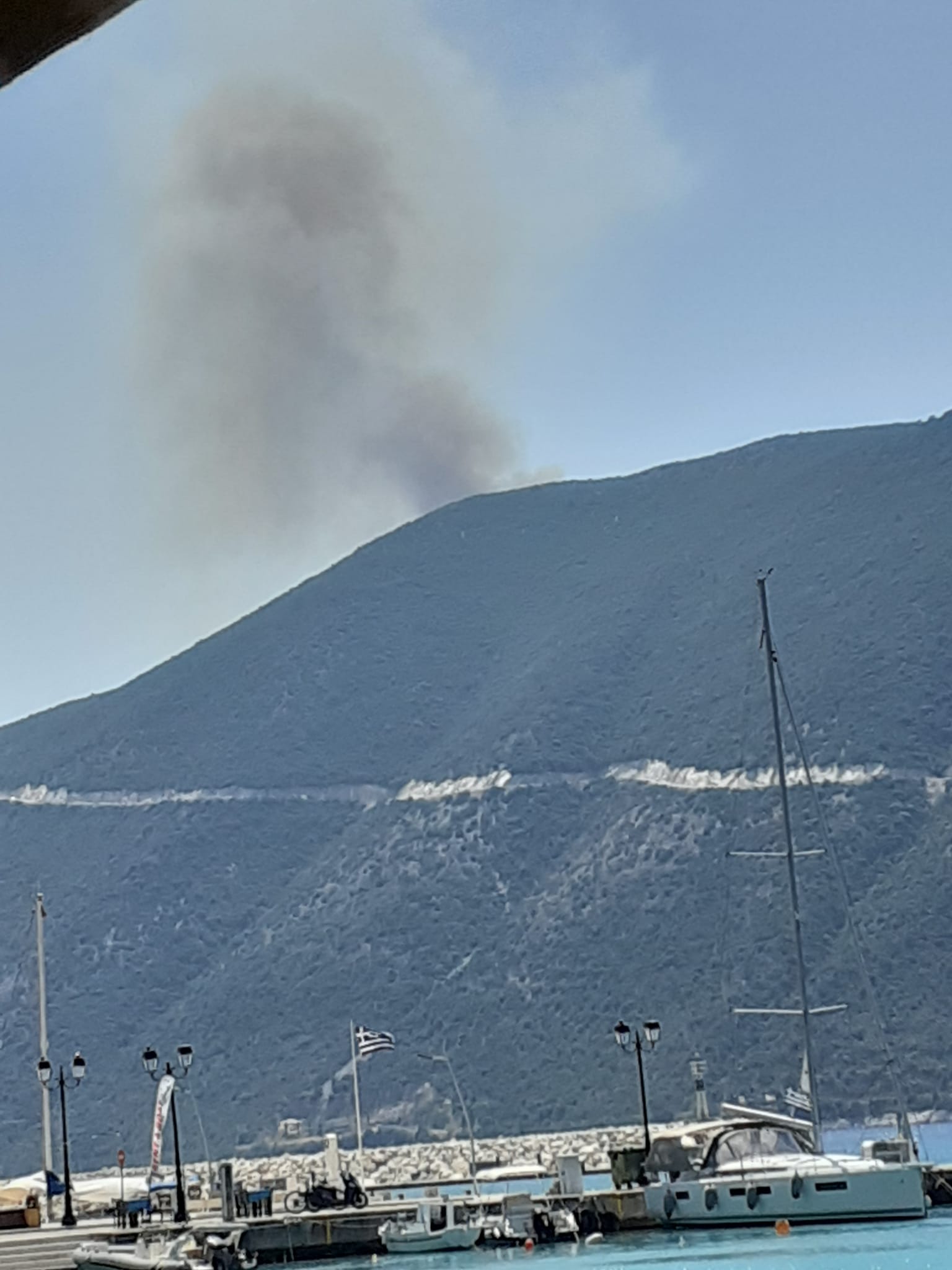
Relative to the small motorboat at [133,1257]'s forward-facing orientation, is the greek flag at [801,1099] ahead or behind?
behind

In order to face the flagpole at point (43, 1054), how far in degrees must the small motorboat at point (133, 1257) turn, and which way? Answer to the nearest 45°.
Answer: approximately 90° to its right

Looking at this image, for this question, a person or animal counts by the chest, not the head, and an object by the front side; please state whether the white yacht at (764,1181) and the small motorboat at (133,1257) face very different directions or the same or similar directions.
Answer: very different directions

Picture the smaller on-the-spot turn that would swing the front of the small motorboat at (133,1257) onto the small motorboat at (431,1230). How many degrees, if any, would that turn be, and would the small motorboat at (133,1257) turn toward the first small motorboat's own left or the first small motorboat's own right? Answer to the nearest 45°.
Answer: approximately 135° to the first small motorboat's own right

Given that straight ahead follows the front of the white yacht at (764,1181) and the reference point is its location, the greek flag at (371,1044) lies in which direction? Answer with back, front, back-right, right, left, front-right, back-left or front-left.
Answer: back-left

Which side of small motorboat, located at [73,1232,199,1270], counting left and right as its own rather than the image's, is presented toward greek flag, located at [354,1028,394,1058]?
right

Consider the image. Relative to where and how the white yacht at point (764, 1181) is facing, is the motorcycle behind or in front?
behind

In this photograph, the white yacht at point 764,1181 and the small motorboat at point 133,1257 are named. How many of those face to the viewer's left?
1

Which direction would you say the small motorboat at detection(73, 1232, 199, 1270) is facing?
to the viewer's left

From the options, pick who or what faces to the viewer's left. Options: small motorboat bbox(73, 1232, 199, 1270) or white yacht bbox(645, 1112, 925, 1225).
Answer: the small motorboat

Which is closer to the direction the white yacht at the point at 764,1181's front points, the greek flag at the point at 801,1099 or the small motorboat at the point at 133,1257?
the greek flag

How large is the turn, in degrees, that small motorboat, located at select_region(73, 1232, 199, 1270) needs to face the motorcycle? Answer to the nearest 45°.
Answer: approximately 90° to its right

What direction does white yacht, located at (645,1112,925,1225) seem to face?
to the viewer's right

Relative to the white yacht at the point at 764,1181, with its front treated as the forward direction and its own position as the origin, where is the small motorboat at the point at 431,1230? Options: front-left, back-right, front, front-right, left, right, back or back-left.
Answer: back
